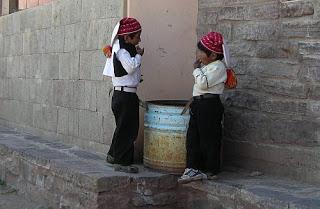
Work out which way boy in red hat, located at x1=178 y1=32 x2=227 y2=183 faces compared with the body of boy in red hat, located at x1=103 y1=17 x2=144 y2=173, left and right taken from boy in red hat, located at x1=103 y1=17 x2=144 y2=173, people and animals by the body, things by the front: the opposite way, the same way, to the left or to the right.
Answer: the opposite way

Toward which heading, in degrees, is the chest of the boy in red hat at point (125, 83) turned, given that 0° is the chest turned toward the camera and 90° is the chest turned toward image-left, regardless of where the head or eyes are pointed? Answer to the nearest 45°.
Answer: approximately 270°

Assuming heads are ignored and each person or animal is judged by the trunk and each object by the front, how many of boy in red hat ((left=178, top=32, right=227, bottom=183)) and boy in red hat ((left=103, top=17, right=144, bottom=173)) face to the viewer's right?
1

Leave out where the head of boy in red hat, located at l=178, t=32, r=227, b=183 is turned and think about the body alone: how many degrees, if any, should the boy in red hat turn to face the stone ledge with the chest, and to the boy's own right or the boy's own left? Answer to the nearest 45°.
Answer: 0° — they already face it

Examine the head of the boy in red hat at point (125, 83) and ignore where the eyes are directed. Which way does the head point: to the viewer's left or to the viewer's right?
to the viewer's right

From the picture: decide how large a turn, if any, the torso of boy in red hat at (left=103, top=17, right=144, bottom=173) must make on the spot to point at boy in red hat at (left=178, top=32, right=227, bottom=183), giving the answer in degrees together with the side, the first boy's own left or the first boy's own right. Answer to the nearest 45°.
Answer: approximately 45° to the first boy's own right

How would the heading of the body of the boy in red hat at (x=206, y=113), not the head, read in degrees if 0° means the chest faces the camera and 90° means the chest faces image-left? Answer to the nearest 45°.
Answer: approximately 90°
